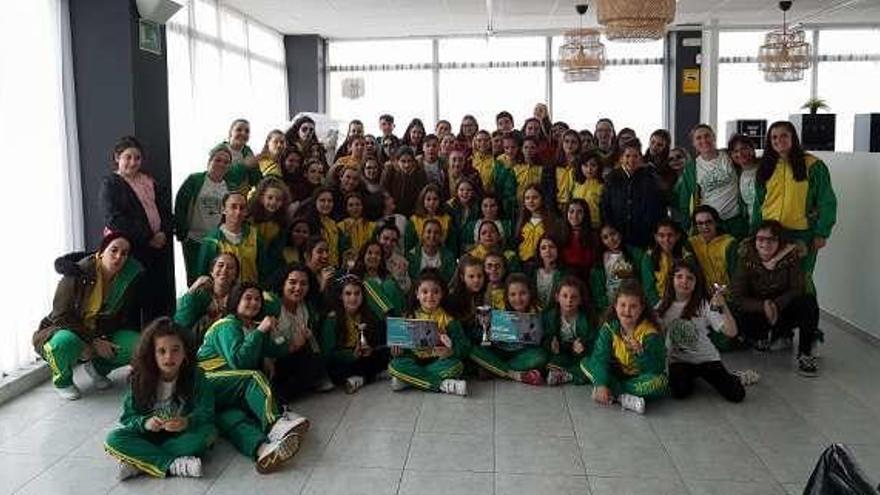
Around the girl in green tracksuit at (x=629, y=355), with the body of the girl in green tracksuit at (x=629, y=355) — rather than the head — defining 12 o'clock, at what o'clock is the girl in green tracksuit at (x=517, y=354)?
the girl in green tracksuit at (x=517, y=354) is roughly at 4 o'clock from the girl in green tracksuit at (x=629, y=355).

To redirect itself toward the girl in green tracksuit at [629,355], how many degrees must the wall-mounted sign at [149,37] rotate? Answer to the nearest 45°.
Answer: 0° — it already faces them

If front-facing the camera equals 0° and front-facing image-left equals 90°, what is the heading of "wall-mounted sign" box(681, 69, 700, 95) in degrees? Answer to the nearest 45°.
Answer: approximately 0°

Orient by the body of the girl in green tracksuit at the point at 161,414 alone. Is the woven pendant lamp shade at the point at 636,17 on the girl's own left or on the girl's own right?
on the girl's own left

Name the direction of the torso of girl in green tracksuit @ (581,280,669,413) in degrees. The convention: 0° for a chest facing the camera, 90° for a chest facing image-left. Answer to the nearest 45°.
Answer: approximately 0°

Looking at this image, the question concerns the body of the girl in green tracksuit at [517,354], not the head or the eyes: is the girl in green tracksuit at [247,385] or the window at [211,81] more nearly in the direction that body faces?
the girl in green tracksuit

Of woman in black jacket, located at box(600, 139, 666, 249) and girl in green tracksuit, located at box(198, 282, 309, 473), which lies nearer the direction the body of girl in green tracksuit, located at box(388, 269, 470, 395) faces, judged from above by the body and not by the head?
the girl in green tracksuit
